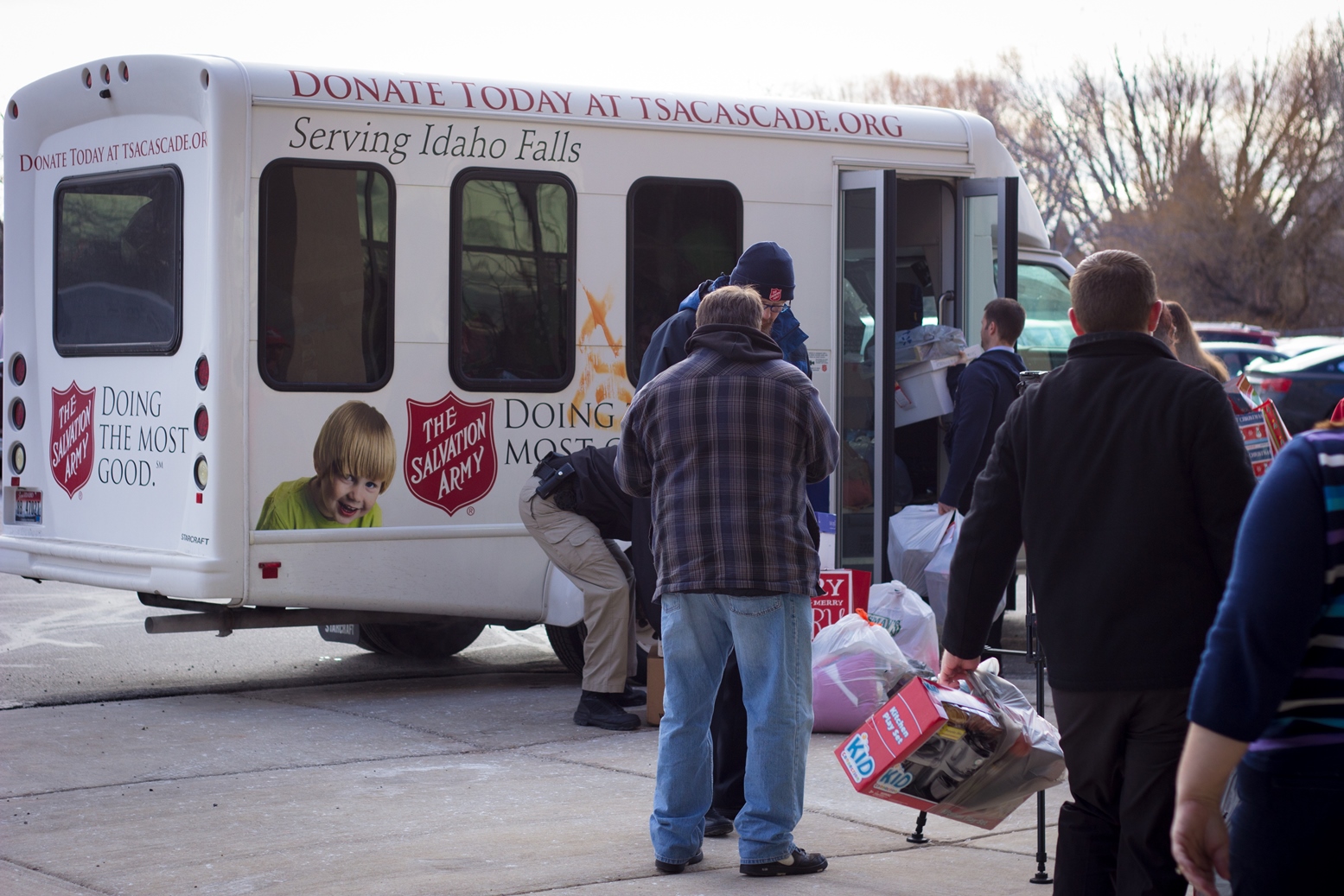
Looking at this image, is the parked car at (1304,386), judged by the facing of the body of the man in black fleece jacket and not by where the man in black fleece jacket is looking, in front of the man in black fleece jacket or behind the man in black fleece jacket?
in front

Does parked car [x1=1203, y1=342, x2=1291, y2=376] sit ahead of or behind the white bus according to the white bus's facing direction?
ahead

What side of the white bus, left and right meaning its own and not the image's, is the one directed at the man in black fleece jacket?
right

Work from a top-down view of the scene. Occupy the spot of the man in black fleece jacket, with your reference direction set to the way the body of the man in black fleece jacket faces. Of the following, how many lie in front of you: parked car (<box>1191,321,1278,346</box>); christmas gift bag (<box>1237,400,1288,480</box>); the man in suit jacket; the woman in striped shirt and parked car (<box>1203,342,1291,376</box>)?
4

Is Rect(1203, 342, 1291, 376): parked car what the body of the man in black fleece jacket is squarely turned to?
yes

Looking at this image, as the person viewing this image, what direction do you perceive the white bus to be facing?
facing away from the viewer and to the right of the viewer

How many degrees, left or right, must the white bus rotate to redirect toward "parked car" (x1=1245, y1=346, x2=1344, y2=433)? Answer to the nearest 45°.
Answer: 0° — it already faces it

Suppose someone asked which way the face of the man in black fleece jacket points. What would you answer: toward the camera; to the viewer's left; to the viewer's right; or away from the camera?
away from the camera

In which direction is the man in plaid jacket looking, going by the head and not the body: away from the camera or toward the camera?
away from the camera

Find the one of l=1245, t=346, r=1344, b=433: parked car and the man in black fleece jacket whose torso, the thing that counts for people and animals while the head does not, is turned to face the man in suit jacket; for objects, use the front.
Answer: the man in black fleece jacket

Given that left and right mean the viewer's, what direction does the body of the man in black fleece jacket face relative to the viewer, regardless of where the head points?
facing away from the viewer
